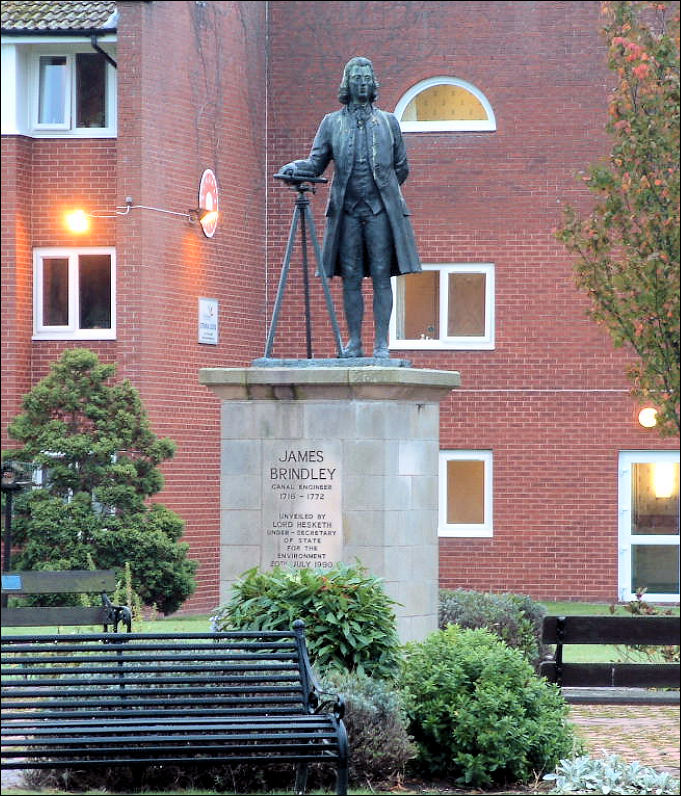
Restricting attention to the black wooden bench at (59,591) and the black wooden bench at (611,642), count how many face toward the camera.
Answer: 2

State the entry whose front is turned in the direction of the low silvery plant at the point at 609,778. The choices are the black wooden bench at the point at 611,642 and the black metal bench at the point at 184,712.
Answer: the black wooden bench at the point at 611,642

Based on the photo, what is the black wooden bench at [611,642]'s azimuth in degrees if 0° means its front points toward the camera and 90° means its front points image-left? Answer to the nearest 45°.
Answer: approximately 0°

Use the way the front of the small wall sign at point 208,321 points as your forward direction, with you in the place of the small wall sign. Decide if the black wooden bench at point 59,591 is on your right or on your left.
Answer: on your right

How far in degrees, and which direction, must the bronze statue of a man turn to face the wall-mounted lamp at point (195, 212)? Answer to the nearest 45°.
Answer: approximately 180°

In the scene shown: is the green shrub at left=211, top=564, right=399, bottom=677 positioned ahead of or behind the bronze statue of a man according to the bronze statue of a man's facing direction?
ahead

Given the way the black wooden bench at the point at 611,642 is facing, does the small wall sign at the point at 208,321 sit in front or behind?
behind

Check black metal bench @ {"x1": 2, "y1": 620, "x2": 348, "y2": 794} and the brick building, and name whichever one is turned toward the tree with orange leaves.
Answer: the brick building
